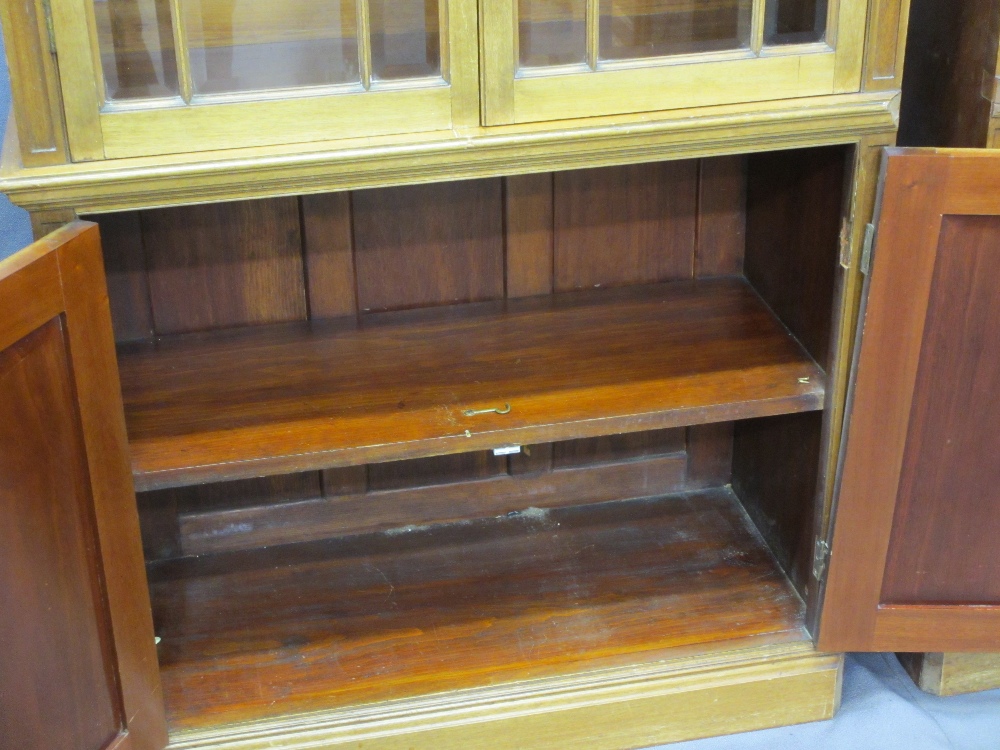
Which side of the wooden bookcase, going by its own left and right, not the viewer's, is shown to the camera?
front
